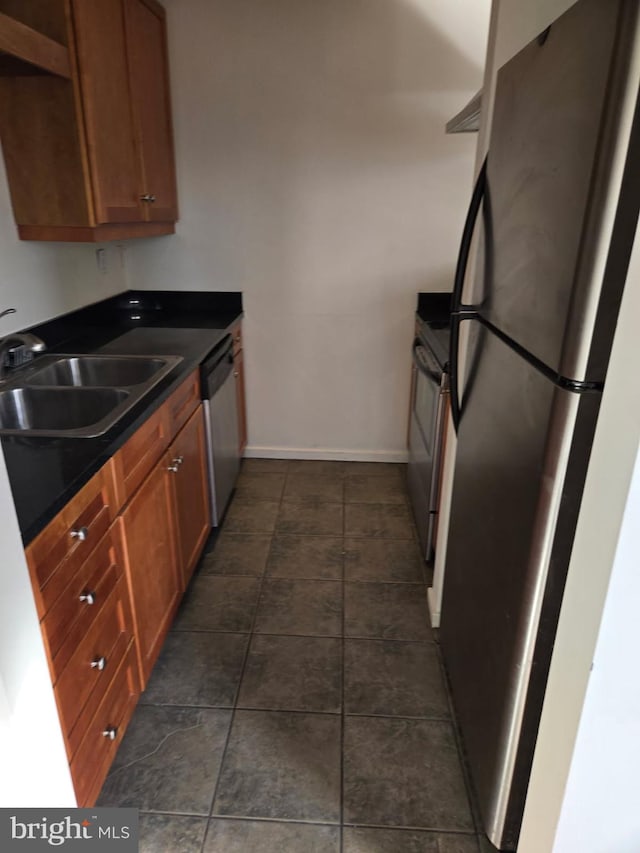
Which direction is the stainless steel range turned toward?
to the viewer's left

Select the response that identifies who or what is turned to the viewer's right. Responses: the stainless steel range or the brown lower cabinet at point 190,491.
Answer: the brown lower cabinet

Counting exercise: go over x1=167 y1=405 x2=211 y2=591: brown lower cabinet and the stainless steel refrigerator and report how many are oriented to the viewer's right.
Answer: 1

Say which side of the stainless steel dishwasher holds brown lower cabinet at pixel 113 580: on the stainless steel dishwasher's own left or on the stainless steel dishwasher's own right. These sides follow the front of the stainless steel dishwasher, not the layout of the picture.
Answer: on the stainless steel dishwasher's own right

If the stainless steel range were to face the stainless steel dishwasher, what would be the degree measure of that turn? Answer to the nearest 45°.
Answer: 0° — it already faces it

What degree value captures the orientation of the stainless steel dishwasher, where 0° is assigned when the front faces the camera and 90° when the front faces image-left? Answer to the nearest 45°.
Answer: approximately 270°

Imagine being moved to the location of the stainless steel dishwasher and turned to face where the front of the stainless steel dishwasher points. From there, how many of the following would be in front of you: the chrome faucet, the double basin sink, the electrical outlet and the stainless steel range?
1

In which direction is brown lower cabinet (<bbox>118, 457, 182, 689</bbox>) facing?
to the viewer's right

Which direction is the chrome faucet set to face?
to the viewer's right

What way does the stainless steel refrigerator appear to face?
to the viewer's left

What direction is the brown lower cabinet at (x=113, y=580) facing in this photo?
to the viewer's right

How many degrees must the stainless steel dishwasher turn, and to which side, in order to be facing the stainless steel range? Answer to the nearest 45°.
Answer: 0° — it already faces it

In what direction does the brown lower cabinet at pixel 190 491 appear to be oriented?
to the viewer's right

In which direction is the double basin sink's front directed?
to the viewer's right
